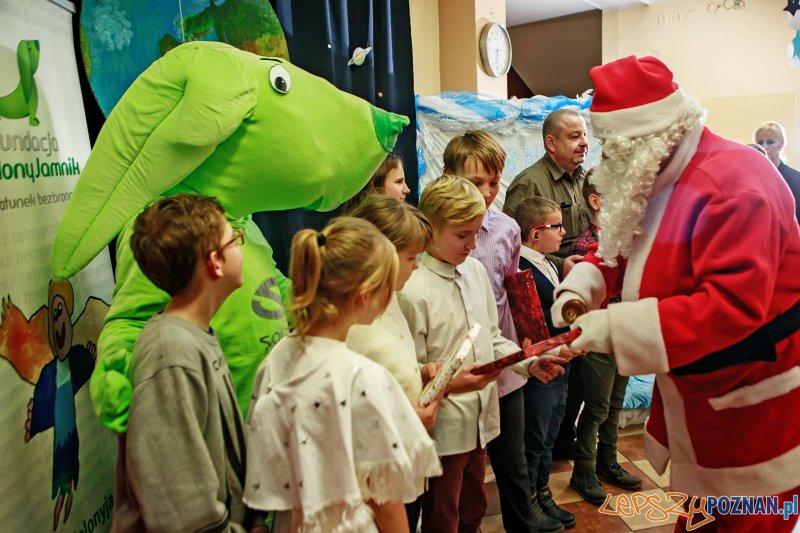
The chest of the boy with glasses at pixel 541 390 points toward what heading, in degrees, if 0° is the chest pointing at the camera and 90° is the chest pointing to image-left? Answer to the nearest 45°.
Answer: approximately 270°

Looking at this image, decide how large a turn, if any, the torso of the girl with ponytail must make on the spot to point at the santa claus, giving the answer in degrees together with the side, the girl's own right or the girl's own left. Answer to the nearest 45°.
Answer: approximately 45° to the girl's own right

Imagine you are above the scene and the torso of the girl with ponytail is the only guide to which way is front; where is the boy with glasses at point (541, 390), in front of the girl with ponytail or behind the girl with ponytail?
in front

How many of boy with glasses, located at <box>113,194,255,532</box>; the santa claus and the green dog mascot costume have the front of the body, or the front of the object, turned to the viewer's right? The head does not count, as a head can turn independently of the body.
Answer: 2

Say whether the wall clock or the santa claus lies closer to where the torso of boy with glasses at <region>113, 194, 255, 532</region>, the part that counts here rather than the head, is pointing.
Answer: the santa claus

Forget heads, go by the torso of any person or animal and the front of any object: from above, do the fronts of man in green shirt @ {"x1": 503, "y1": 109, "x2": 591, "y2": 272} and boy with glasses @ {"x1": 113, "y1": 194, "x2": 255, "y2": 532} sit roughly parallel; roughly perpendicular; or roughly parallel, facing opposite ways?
roughly perpendicular

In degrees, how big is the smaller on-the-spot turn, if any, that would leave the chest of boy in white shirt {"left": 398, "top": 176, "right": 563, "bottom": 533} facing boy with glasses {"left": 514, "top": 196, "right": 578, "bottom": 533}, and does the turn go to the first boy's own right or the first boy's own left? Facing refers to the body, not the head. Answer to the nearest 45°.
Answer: approximately 90° to the first boy's own left

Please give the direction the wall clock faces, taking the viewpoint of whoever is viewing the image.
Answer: facing the viewer and to the right of the viewer

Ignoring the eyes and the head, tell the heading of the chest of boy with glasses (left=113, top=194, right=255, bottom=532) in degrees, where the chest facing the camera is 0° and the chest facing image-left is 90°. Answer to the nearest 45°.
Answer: approximately 270°

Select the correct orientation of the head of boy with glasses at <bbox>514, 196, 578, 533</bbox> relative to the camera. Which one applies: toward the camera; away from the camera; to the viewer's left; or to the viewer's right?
to the viewer's right

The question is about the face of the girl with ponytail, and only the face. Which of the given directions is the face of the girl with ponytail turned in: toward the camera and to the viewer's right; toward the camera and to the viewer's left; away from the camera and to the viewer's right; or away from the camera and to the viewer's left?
away from the camera and to the viewer's right

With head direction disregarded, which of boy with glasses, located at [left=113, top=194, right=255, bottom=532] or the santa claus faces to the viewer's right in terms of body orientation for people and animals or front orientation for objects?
the boy with glasses

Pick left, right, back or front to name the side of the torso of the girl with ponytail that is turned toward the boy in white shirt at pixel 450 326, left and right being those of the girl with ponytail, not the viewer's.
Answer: front

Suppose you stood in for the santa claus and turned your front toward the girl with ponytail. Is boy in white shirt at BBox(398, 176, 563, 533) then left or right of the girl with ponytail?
right

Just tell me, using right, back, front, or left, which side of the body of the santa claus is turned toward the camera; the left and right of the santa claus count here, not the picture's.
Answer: left

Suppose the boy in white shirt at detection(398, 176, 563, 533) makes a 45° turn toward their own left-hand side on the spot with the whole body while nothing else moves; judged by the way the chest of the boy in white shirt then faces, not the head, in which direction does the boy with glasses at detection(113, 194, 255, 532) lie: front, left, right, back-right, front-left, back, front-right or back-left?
back-right

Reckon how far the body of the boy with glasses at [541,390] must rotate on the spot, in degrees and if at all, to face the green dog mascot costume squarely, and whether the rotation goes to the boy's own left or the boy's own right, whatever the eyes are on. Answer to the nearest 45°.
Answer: approximately 135° to the boy's own right
